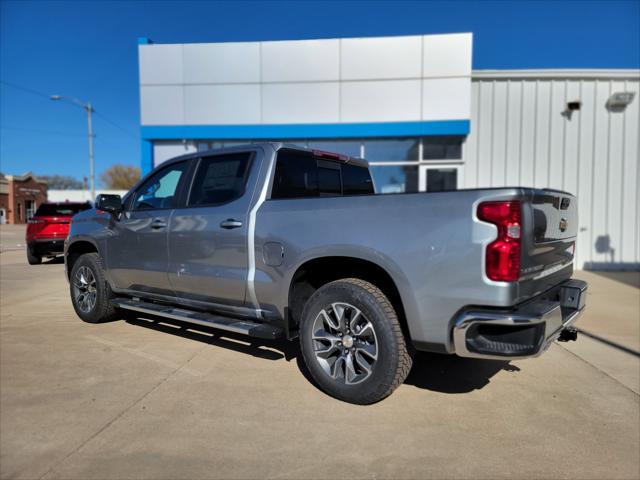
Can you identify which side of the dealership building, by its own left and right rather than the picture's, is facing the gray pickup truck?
front

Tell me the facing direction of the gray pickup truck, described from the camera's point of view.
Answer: facing away from the viewer and to the left of the viewer

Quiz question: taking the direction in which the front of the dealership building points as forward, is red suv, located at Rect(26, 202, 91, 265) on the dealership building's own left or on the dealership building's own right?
on the dealership building's own right

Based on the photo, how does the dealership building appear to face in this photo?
toward the camera

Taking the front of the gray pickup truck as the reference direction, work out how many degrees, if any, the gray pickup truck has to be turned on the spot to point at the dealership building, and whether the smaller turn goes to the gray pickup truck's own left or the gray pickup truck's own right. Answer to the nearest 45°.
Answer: approximately 45° to the gray pickup truck's own right

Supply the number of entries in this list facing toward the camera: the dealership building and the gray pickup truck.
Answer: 1

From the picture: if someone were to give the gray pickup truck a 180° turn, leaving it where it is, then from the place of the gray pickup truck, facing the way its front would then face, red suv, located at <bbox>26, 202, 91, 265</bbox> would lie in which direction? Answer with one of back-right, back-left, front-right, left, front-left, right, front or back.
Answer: back

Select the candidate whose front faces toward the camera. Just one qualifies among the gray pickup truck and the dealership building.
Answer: the dealership building
